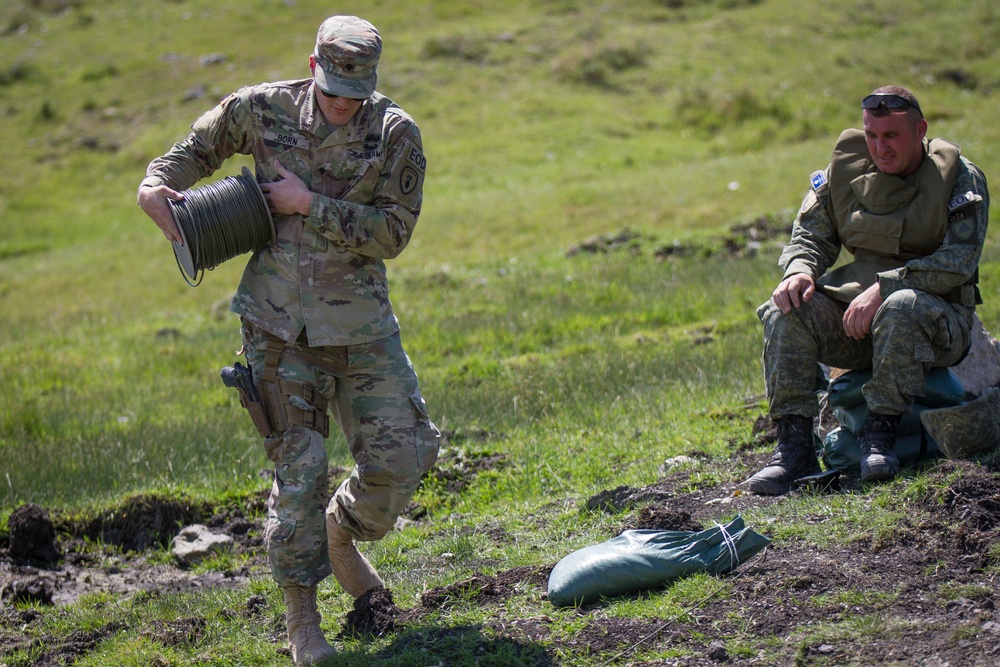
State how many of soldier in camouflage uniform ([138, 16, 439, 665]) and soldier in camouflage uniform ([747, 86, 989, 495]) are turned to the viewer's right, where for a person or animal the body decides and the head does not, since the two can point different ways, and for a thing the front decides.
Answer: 0

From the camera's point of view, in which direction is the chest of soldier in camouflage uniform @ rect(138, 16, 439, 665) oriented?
toward the camera

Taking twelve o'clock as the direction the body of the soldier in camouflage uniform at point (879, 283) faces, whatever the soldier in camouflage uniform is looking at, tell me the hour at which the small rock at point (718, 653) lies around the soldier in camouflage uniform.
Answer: The small rock is roughly at 11 o'clock from the soldier in camouflage uniform.

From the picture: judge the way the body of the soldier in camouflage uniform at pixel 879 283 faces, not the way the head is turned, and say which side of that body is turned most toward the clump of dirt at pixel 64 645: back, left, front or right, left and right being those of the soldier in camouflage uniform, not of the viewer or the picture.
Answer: front

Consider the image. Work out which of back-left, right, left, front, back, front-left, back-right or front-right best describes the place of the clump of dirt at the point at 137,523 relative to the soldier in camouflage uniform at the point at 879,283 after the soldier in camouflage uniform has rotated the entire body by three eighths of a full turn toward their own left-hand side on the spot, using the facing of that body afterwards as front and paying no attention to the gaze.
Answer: back

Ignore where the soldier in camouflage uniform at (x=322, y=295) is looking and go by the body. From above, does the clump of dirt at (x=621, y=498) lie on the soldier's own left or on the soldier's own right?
on the soldier's own left

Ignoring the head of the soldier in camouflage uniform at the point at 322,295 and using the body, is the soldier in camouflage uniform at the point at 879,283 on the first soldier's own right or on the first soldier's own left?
on the first soldier's own left

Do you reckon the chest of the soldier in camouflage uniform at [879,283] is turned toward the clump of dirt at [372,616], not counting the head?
yes

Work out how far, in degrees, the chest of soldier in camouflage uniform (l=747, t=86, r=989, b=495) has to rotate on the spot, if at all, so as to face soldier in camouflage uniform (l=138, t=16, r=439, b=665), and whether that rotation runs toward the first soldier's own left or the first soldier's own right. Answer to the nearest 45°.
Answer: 0° — they already face them

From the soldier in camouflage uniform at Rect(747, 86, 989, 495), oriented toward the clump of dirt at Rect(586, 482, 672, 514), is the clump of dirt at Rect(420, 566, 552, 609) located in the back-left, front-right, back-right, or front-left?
front-left

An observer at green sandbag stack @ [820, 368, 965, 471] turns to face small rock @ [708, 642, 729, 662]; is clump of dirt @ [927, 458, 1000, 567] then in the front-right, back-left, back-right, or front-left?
front-left

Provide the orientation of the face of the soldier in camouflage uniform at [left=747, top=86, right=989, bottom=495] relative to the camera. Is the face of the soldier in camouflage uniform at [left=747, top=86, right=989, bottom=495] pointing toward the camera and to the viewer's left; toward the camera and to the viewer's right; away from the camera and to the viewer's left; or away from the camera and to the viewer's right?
toward the camera and to the viewer's left

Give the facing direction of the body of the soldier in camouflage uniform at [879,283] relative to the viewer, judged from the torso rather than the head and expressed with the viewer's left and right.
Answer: facing the viewer and to the left of the viewer
